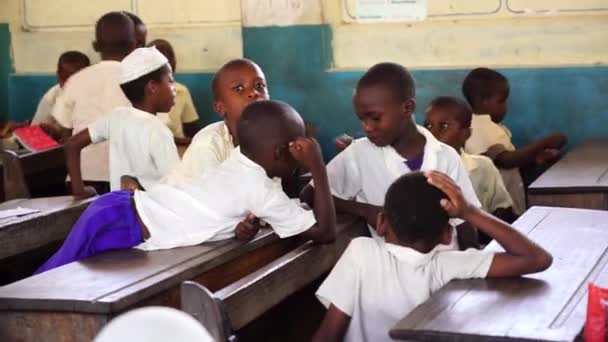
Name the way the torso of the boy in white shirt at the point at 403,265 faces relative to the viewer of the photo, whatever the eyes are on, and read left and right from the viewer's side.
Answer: facing away from the viewer

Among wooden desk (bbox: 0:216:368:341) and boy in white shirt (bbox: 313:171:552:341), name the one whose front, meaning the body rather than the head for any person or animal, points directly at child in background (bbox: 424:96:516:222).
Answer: the boy in white shirt

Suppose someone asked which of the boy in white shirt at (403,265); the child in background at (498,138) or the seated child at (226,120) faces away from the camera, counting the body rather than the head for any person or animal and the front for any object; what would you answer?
the boy in white shirt

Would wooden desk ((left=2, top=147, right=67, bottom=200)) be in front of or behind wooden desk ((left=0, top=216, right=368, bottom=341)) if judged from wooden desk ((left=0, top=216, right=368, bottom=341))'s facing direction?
behind

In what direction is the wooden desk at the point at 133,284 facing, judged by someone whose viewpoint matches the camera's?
facing the viewer and to the right of the viewer

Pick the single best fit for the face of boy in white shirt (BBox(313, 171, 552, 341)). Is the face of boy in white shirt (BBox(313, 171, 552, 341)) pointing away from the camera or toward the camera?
away from the camera

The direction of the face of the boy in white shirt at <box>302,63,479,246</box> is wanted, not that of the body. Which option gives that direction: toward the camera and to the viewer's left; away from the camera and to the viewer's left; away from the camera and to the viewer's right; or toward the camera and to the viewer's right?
toward the camera and to the viewer's left

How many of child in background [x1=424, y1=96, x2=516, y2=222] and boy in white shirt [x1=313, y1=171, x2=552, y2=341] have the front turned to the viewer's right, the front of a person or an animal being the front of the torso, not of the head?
0

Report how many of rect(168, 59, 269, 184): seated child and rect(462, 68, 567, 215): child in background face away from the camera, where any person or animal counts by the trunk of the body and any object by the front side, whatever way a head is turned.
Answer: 0

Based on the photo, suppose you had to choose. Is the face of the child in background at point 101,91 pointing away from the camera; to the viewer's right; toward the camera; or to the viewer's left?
away from the camera
